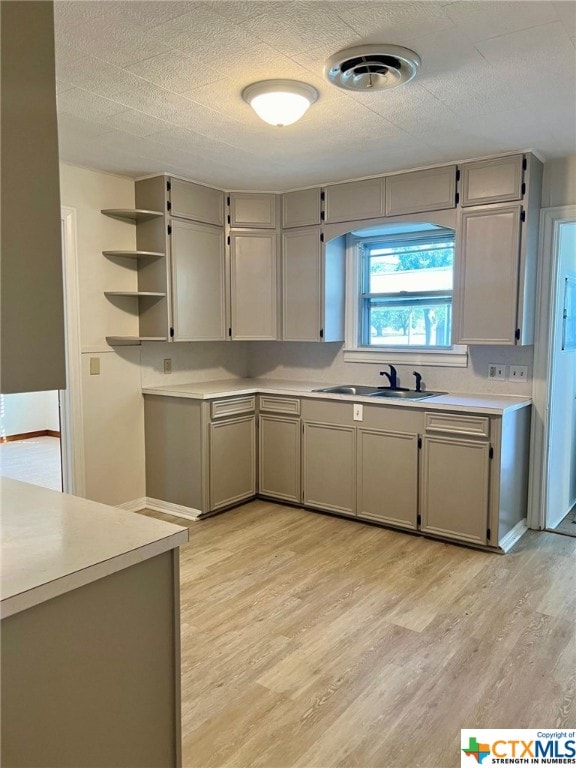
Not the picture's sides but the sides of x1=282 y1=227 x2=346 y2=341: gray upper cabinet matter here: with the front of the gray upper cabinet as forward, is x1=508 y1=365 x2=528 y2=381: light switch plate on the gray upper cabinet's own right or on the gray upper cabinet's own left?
on the gray upper cabinet's own left

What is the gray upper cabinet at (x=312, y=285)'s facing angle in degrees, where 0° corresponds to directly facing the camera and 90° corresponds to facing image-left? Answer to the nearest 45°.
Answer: approximately 45°

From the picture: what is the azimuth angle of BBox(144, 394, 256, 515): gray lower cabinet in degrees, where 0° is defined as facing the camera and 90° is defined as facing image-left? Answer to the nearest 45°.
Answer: approximately 315°

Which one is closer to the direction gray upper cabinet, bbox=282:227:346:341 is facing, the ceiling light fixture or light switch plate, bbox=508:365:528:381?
the ceiling light fixture

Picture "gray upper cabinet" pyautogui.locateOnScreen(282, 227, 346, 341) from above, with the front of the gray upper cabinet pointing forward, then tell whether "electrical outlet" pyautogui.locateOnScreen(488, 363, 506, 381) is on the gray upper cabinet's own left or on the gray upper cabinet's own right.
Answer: on the gray upper cabinet's own left

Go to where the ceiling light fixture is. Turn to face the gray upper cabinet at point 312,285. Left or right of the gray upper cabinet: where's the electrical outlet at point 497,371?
right
